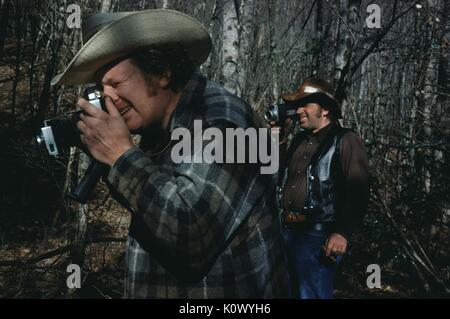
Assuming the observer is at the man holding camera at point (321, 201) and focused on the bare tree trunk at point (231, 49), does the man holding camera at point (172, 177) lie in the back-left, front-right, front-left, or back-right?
back-left

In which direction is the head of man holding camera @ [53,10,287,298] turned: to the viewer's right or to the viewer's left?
to the viewer's left

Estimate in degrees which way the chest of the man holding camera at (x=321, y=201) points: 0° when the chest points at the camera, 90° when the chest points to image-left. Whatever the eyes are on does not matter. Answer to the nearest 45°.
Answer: approximately 45°

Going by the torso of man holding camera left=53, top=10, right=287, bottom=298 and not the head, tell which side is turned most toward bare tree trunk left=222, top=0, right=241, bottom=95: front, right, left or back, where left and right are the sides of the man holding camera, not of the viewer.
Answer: right

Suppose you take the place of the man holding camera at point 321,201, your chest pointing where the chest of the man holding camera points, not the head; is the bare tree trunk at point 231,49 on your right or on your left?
on your right

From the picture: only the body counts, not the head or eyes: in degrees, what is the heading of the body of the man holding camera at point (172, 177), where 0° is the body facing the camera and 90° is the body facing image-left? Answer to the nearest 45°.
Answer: approximately 90°
